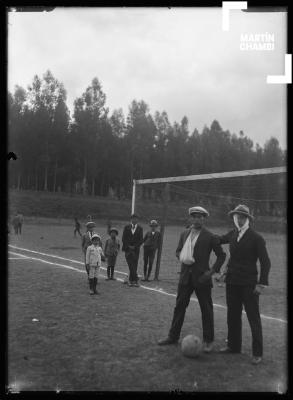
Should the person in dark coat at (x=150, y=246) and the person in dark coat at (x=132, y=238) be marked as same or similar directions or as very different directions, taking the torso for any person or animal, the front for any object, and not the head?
same or similar directions

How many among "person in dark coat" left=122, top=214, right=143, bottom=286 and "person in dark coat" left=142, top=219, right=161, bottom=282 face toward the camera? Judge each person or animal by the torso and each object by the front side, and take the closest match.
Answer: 2

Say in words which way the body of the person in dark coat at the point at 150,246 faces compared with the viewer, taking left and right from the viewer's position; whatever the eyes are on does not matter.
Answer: facing the viewer

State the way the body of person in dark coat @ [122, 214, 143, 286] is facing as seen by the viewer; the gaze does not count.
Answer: toward the camera

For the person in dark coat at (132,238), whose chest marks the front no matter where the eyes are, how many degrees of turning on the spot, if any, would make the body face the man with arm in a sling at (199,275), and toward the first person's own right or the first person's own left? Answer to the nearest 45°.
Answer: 0° — they already face them

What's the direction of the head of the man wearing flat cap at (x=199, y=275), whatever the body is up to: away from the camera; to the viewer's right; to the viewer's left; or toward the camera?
toward the camera

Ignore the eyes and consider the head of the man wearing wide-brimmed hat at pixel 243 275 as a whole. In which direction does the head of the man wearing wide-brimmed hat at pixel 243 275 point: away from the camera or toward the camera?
toward the camera

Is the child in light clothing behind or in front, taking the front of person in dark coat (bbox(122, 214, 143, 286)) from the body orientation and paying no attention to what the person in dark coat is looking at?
in front

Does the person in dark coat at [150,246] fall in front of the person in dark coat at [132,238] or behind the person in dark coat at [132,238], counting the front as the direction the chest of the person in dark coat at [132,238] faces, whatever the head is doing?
behind

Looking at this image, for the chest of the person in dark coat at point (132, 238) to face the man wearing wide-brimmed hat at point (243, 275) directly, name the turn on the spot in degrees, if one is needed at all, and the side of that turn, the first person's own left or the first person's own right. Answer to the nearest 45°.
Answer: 0° — they already face them

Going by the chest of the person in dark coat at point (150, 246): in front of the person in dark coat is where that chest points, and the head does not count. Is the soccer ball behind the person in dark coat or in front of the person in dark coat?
in front
